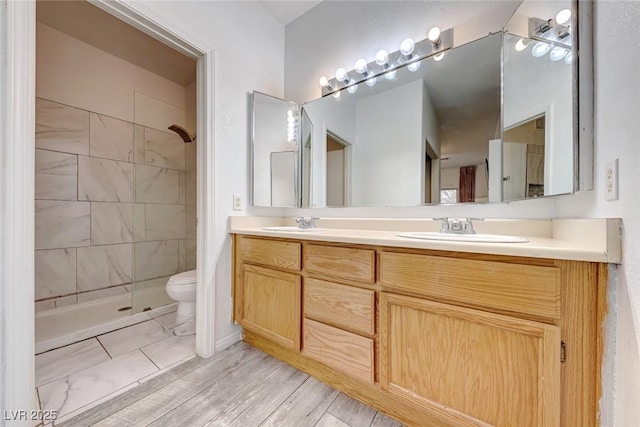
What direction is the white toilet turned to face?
to the viewer's left

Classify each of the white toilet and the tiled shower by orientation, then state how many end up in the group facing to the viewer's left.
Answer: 1

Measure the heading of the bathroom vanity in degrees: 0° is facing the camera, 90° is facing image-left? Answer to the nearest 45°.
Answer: approximately 45°
